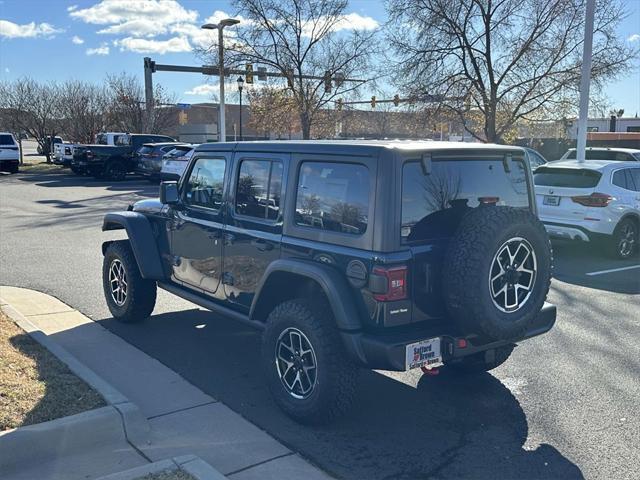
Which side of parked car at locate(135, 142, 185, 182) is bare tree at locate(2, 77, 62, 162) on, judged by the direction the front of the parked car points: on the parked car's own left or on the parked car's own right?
on the parked car's own left

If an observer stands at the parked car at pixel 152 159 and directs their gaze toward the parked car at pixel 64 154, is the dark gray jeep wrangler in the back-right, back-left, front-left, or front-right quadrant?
back-left

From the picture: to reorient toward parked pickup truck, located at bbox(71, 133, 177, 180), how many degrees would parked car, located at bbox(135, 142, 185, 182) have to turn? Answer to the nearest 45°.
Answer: approximately 90° to its left

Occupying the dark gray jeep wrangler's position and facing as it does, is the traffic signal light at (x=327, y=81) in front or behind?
in front

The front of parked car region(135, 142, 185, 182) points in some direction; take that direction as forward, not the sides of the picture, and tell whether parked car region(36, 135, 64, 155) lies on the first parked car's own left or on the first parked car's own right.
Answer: on the first parked car's own left

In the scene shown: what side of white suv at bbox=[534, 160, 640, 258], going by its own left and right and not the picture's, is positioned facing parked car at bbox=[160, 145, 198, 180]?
left

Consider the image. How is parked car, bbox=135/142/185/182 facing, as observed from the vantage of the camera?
facing away from the viewer and to the right of the viewer

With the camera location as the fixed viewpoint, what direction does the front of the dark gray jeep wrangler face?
facing away from the viewer and to the left of the viewer

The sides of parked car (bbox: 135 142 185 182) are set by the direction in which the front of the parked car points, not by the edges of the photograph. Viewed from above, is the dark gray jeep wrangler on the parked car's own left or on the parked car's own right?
on the parked car's own right

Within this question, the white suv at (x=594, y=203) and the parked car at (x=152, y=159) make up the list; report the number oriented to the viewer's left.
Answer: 0

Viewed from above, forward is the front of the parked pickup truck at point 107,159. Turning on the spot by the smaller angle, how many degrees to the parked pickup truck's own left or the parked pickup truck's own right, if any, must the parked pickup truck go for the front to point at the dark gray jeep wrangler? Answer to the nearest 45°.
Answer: approximately 135° to the parked pickup truck's own right

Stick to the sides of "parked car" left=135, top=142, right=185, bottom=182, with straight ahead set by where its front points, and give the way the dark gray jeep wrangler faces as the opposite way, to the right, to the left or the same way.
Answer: to the left

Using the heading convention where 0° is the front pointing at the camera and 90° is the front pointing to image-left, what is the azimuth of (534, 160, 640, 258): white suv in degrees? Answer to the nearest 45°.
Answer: approximately 225°

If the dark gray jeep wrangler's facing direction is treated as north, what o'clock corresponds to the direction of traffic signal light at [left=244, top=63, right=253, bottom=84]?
The traffic signal light is roughly at 1 o'clock from the dark gray jeep wrangler.

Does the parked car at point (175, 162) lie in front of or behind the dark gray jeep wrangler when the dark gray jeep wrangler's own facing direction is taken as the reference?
in front

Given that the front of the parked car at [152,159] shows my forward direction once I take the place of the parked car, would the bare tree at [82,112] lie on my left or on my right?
on my left
